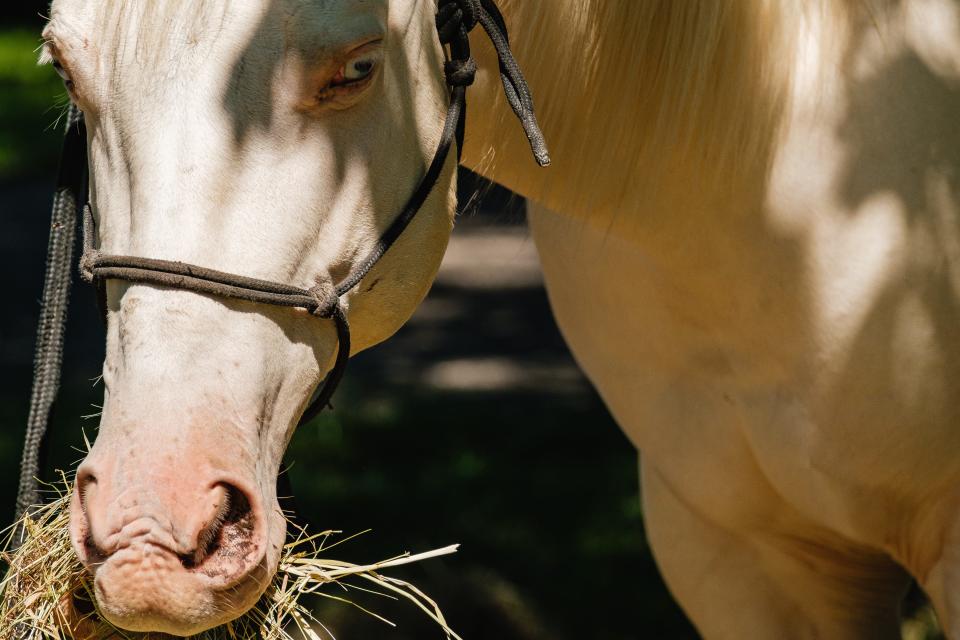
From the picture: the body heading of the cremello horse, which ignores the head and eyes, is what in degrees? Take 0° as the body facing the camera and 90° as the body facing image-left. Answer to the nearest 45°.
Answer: approximately 45°
